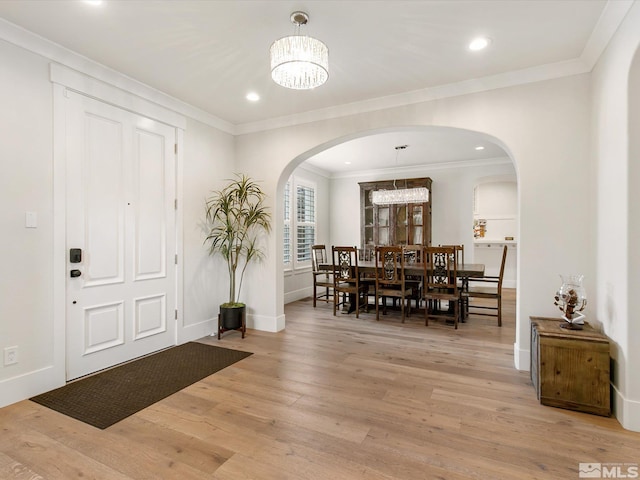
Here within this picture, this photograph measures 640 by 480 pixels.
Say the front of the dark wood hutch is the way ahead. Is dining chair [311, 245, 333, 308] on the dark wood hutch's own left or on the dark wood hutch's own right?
on the dark wood hutch's own right

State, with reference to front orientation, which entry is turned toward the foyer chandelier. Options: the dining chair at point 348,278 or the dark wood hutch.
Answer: the dark wood hutch

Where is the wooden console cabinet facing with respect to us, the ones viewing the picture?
facing to the left of the viewer

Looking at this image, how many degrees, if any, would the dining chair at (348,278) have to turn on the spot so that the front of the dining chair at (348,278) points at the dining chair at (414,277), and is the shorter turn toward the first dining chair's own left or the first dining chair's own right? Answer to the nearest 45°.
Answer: approximately 90° to the first dining chair's own right

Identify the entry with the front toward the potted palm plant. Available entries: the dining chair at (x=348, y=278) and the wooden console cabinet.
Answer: the wooden console cabinet

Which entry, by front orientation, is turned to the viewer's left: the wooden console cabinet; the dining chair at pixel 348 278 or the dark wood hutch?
the wooden console cabinet

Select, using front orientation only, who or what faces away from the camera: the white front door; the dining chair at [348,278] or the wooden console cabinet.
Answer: the dining chair

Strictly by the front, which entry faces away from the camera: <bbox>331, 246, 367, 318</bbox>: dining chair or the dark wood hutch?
the dining chair

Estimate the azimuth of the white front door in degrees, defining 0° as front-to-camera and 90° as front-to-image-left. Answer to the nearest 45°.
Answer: approximately 315°

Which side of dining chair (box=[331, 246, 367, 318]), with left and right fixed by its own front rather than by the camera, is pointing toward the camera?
back

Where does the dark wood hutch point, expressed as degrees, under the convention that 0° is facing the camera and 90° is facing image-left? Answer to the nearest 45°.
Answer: approximately 0°

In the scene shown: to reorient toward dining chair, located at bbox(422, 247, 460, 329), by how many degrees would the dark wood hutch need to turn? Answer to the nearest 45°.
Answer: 0° — it already faces it

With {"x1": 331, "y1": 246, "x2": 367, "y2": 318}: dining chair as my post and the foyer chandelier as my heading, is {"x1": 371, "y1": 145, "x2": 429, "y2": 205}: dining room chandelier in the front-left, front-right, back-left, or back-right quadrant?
back-left
